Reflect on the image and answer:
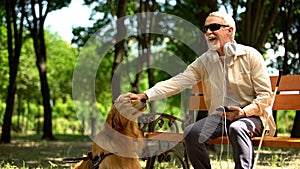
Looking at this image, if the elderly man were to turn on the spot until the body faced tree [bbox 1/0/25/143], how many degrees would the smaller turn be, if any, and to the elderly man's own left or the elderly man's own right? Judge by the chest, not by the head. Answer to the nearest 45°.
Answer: approximately 90° to the elderly man's own right

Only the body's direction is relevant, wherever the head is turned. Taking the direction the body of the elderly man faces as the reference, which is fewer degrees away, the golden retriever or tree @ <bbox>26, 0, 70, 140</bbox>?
the golden retriever

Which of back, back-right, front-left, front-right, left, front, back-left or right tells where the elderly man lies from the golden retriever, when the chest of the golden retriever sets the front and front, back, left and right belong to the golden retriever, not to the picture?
front

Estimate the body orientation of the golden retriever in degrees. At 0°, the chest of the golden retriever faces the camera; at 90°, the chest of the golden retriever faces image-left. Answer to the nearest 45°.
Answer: approximately 270°

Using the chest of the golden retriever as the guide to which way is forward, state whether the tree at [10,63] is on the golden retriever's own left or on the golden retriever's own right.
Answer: on the golden retriever's own left

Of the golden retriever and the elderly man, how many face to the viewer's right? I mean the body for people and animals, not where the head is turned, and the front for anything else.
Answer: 1

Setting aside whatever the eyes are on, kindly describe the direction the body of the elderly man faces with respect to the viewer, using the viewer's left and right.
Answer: facing the viewer and to the left of the viewer

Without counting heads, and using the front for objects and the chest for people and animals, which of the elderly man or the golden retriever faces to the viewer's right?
the golden retriever

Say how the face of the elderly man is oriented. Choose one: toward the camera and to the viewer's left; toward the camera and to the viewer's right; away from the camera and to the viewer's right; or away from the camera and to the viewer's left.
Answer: toward the camera and to the viewer's left
